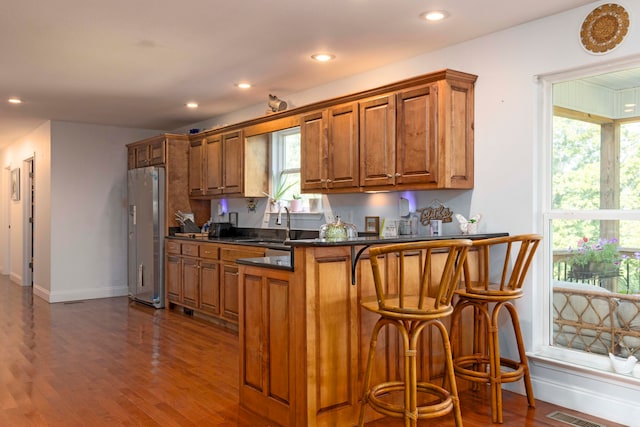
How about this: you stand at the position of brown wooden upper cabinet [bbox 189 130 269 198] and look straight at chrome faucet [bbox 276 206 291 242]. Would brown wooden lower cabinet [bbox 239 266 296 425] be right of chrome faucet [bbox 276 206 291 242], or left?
right

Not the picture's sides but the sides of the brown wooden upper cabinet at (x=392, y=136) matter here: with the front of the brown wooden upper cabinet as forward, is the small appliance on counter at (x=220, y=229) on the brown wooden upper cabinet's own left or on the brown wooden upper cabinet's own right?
on the brown wooden upper cabinet's own right

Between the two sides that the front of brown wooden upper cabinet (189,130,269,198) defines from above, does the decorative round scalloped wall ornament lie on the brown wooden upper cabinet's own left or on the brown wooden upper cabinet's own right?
on the brown wooden upper cabinet's own left

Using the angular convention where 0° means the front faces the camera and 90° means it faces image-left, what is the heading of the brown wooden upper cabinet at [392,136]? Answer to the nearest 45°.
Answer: approximately 45°

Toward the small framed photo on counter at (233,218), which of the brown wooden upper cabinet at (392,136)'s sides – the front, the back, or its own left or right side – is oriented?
right

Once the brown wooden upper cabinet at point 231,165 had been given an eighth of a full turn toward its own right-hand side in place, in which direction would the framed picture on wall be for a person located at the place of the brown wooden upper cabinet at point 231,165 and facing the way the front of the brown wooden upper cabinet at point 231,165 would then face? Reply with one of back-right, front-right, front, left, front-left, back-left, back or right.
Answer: front-right

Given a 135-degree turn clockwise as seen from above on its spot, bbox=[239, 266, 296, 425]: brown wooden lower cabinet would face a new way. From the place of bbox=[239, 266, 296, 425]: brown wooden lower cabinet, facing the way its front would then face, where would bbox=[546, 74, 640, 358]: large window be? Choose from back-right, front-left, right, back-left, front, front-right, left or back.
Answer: right
